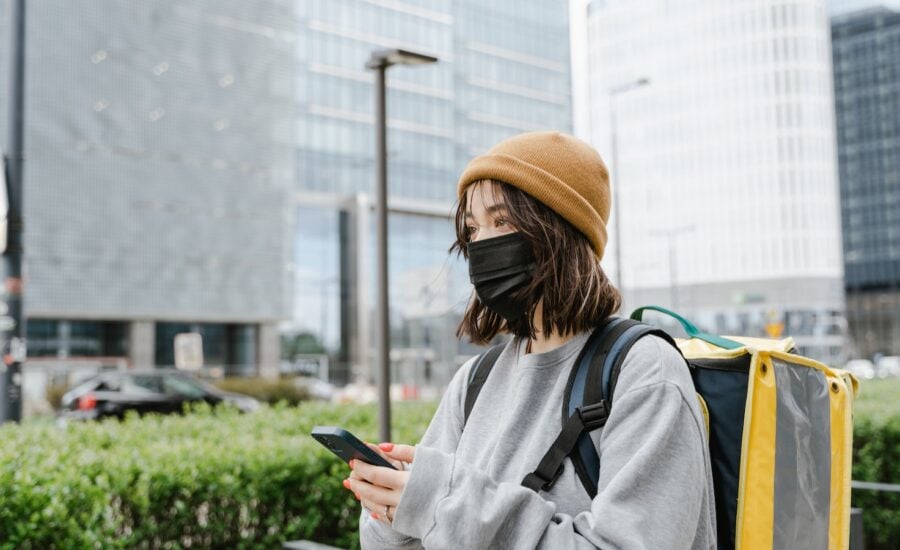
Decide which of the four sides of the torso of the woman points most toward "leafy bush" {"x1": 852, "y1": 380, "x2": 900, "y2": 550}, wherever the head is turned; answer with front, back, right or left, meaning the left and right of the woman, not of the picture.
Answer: back

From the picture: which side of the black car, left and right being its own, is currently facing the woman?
right

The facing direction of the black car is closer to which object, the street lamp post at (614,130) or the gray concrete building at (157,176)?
the street lamp post

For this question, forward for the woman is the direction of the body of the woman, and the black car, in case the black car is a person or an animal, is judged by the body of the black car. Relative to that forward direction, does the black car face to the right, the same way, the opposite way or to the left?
the opposite way

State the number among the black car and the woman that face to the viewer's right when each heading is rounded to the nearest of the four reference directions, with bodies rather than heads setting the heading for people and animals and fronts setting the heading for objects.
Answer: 1

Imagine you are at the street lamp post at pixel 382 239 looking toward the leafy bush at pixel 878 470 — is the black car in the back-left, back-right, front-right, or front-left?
back-left

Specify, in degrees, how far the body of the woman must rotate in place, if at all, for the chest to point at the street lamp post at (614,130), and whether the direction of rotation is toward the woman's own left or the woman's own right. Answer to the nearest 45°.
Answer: approximately 135° to the woman's own right

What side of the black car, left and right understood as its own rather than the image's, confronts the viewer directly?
right

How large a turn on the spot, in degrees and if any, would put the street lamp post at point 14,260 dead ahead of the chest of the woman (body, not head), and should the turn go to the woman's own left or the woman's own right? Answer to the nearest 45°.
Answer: approximately 90° to the woman's own right
